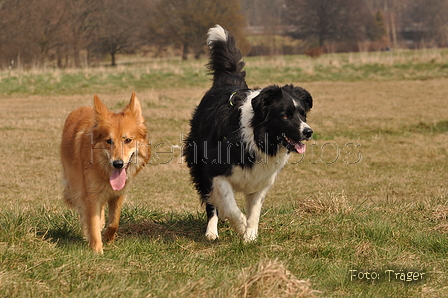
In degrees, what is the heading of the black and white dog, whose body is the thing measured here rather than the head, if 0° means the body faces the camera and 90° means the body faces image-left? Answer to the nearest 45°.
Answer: approximately 315°

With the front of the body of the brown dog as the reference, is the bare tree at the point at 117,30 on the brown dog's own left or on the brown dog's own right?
on the brown dog's own left

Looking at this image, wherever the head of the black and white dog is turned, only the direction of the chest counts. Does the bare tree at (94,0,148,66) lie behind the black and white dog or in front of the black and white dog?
behind

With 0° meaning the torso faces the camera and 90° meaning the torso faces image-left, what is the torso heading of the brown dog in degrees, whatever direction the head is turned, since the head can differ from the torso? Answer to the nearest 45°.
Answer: approximately 315°

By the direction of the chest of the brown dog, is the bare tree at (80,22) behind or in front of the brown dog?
behind

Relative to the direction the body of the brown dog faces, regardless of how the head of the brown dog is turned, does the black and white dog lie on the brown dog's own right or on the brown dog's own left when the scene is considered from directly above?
on the brown dog's own left

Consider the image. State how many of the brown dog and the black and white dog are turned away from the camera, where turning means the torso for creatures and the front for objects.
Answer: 0

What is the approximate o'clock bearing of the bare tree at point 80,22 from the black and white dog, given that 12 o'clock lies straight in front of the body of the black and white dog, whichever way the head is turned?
The bare tree is roughly at 7 o'clock from the black and white dog.
